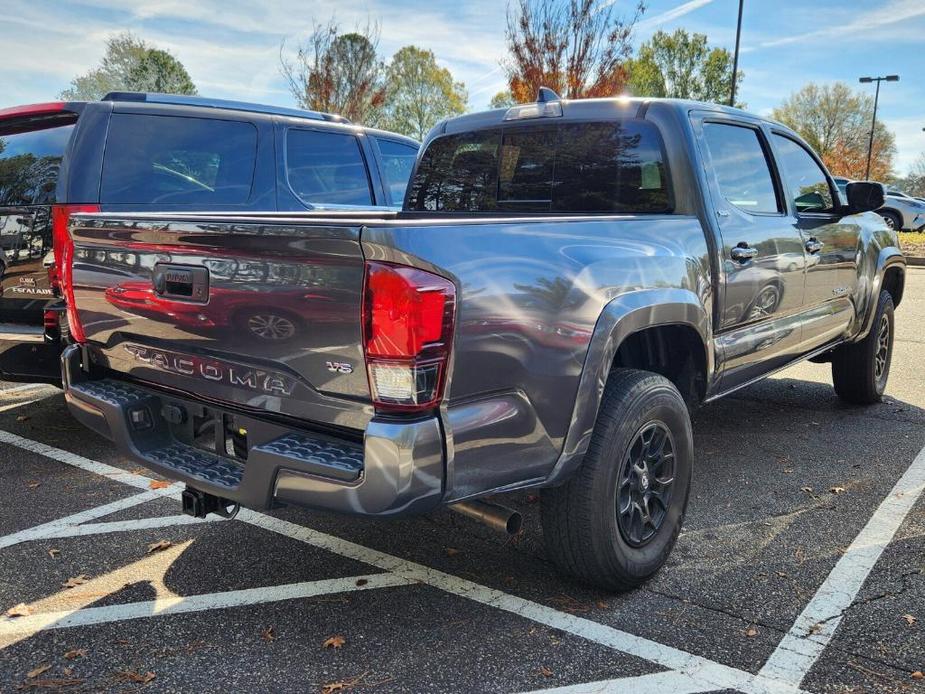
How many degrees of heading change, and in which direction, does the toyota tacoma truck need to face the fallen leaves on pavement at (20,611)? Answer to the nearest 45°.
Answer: approximately 135° to its left

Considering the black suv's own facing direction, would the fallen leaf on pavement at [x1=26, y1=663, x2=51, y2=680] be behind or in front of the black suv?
behind

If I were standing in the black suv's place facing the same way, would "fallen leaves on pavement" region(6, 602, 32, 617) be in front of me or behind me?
behind

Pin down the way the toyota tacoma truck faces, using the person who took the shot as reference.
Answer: facing away from the viewer and to the right of the viewer

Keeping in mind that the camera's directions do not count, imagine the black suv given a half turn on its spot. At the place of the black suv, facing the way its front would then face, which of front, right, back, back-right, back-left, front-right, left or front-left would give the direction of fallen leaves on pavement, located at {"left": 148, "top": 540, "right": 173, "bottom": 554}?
front-left

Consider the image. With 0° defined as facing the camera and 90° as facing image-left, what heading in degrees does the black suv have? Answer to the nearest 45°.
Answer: approximately 225°

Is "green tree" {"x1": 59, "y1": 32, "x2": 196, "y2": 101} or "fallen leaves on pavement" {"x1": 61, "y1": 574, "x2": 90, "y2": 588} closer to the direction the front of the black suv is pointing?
the green tree

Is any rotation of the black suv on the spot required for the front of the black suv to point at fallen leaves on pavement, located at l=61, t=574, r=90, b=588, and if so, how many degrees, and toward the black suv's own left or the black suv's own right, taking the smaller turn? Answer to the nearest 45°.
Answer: approximately 135° to the black suv's own right

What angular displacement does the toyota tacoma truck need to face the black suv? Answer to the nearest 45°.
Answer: approximately 90° to its left

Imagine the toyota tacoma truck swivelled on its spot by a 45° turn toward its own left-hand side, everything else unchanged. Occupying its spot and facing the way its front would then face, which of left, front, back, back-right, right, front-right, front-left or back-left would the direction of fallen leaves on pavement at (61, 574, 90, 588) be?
left

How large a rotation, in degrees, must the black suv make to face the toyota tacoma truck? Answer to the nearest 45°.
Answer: approximately 90° to its right

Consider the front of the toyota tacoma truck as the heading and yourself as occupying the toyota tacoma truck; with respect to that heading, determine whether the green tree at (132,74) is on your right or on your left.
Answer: on your left
